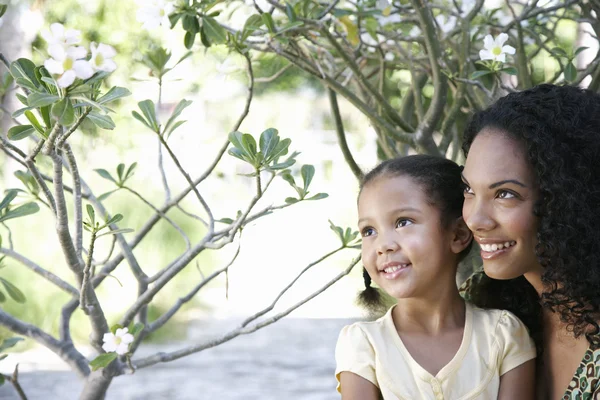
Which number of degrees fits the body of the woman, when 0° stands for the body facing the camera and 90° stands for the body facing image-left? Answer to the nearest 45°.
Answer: approximately 45°

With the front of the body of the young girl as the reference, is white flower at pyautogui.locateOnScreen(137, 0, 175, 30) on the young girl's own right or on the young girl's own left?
on the young girl's own right

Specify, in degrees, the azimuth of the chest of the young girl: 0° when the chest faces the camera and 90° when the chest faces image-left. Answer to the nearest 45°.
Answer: approximately 0°

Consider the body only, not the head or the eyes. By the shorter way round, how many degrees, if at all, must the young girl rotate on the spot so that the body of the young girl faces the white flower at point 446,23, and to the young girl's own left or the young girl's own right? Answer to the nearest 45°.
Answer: approximately 180°
